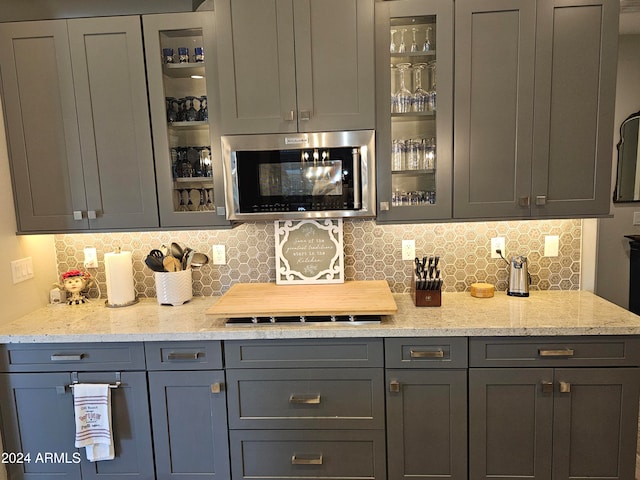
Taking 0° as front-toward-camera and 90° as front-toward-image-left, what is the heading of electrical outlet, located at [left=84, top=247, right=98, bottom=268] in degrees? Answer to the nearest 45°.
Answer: approximately 0°

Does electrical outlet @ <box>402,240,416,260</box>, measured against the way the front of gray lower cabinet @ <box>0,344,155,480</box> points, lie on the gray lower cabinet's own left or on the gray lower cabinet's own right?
on the gray lower cabinet's own left

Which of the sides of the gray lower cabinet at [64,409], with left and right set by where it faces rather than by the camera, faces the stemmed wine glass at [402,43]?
left

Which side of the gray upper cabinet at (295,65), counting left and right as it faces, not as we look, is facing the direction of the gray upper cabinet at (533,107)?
left

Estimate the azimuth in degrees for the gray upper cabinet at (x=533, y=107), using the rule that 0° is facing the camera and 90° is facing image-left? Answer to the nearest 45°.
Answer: approximately 0°

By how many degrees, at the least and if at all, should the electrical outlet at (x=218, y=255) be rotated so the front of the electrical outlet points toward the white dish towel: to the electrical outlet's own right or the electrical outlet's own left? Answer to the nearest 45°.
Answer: approximately 45° to the electrical outlet's own right
